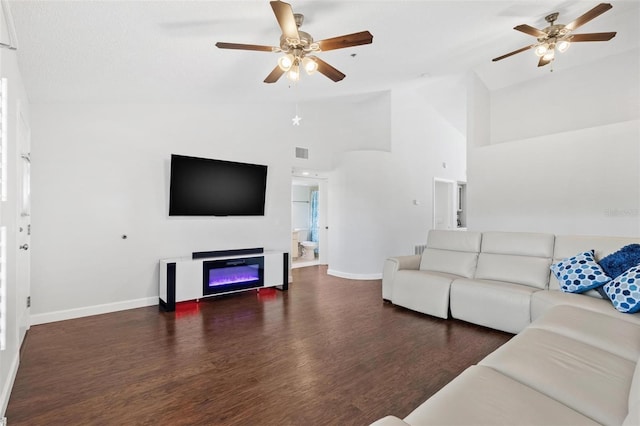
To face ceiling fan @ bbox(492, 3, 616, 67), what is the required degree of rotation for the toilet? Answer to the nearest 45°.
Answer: approximately 45° to its left

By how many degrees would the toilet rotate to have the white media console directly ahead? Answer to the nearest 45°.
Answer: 0° — it already faces it

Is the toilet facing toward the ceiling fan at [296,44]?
yes

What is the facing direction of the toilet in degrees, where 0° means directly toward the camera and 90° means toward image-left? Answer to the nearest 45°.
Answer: approximately 0°

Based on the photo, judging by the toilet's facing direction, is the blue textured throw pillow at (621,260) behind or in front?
in front

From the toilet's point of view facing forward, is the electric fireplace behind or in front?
in front

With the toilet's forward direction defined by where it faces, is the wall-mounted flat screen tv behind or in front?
in front
